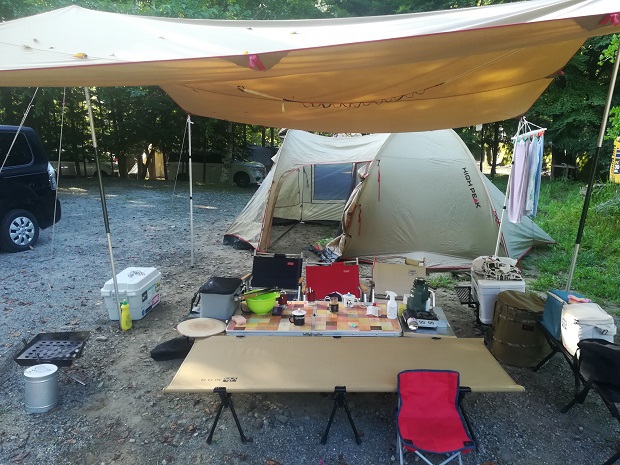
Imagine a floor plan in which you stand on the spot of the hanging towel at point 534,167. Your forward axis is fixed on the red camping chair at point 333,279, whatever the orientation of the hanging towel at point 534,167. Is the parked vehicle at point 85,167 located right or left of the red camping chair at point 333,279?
right

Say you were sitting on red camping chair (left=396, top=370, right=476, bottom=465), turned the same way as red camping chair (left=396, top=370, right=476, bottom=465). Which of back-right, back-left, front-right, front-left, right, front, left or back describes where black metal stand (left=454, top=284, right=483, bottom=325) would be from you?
back

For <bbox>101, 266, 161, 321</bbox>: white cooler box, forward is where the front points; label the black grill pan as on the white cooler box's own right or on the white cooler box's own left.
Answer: on the white cooler box's own right

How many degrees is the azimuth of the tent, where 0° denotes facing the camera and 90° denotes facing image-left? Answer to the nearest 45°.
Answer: approximately 45°

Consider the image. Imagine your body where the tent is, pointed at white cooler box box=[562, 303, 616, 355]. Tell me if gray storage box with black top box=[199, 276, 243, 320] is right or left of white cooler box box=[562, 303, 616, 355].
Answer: right

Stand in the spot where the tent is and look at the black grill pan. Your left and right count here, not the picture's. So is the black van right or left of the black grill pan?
right

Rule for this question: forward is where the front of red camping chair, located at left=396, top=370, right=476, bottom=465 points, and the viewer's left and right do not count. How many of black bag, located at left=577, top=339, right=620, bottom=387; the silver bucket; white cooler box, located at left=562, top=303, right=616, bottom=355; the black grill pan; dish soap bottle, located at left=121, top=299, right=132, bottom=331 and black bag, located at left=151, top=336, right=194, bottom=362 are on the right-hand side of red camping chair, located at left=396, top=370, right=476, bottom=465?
4

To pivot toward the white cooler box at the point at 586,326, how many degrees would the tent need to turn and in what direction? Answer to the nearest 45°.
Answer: approximately 45° to its left

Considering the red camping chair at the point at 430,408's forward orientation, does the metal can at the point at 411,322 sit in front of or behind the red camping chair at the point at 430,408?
behind

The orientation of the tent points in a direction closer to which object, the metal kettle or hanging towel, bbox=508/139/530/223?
the metal kettle

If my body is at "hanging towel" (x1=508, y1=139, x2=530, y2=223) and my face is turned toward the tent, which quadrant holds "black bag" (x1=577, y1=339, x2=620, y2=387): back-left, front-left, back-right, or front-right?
back-left
